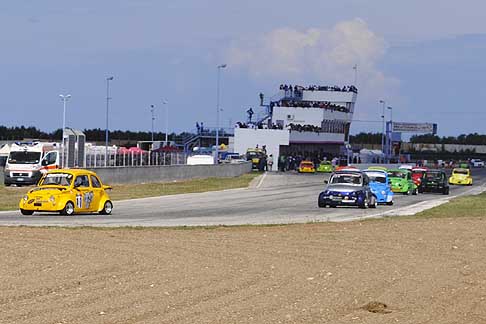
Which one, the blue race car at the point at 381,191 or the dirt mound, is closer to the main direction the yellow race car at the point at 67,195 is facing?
the dirt mound

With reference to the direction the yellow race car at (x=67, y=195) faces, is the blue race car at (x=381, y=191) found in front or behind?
behind

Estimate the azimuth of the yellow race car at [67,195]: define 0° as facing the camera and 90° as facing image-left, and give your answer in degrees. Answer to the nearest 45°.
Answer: approximately 45°
